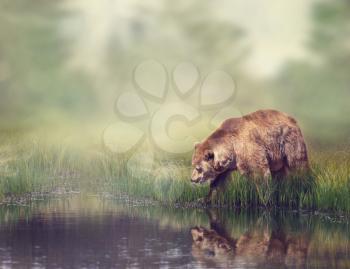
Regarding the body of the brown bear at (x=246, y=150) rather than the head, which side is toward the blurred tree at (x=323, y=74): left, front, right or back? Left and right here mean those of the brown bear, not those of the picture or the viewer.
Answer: right

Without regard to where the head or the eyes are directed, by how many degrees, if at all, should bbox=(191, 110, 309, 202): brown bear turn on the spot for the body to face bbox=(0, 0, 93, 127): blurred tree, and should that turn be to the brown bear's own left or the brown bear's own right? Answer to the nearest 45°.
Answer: approximately 45° to the brown bear's own right

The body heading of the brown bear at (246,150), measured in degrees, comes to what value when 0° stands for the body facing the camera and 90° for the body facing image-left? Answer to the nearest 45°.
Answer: approximately 90°
